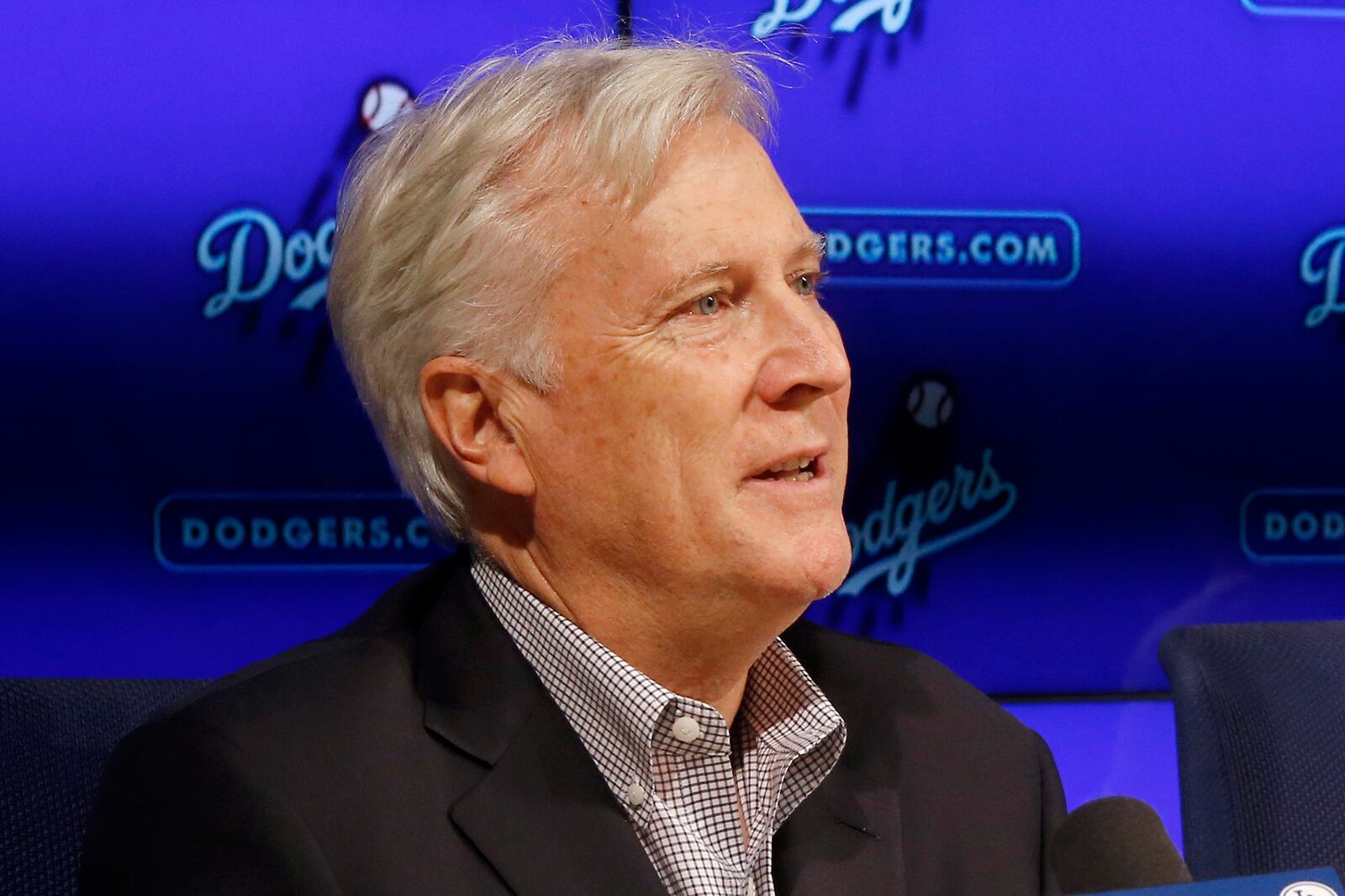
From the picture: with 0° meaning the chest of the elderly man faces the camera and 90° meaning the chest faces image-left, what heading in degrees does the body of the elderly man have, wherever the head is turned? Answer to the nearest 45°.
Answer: approximately 315°
